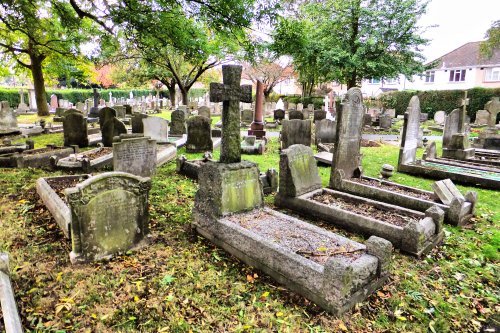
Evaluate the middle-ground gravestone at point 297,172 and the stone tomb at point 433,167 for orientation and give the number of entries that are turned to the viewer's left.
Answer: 0

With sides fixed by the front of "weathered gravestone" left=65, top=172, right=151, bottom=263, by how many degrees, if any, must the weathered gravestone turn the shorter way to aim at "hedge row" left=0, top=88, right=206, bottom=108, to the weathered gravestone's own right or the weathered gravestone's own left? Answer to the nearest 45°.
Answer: approximately 135° to the weathered gravestone's own left

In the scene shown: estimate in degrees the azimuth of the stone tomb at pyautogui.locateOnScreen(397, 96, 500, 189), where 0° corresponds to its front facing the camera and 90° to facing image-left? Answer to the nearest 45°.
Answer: approximately 315°

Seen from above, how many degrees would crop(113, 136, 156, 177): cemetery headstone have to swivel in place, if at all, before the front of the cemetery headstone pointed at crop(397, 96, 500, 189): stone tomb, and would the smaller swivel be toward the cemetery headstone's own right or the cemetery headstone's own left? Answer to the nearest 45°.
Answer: approximately 90° to the cemetery headstone's own left

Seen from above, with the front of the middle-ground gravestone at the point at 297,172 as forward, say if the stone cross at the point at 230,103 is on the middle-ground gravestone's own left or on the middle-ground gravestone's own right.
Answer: on the middle-ground gravestone's own right

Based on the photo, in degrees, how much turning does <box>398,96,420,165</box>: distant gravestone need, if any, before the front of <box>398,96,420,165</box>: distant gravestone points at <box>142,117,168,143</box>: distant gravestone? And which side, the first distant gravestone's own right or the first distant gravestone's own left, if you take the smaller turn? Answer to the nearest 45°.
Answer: approximately 135° to the first distant gravestone's own right

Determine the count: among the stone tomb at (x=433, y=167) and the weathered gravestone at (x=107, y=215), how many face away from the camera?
0

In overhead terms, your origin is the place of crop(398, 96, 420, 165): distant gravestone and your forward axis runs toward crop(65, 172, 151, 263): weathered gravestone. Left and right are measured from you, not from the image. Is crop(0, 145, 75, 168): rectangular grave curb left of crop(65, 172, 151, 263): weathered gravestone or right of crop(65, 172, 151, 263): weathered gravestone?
right

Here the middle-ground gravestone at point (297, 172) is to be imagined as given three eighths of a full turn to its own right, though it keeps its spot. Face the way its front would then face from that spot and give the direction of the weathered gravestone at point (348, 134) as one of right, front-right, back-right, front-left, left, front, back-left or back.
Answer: back-right

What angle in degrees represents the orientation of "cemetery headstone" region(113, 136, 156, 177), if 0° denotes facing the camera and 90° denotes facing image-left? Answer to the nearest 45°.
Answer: approximately 0°
